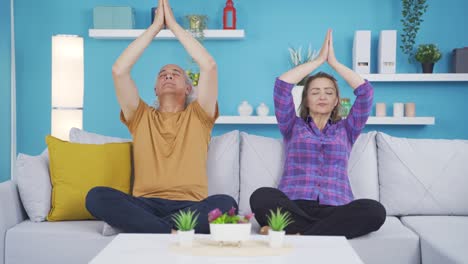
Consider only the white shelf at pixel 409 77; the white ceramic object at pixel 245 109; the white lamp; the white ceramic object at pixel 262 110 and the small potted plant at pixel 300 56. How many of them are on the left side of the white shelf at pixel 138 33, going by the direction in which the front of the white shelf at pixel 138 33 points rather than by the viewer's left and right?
4

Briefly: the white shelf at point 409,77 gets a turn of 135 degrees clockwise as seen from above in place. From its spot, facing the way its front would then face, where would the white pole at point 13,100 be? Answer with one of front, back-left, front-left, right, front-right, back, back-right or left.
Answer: front-left

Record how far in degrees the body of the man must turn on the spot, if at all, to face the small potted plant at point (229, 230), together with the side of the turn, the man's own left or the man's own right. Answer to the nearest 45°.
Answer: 0° — they already face it

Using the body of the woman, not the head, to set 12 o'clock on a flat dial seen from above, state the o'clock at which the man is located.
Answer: The man is roughly at 3 o'clock from the woman.

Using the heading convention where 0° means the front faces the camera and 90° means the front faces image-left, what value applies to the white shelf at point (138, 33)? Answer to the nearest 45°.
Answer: approximately 0°

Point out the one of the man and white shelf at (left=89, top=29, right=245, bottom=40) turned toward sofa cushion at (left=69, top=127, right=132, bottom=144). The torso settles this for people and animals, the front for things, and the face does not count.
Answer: the white shelf

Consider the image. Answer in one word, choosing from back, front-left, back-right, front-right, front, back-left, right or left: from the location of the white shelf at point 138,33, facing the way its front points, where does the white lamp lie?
front-right

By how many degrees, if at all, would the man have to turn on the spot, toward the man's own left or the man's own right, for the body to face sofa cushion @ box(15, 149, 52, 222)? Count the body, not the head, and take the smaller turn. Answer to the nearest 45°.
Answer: approximately 90° to the man's own right
